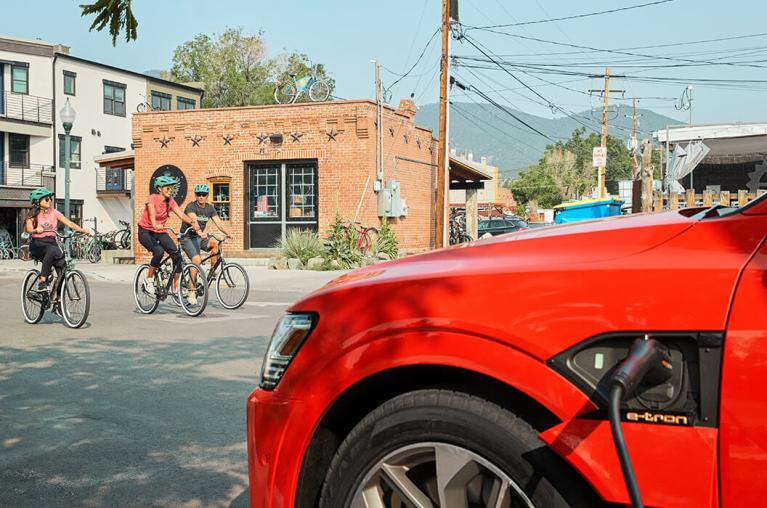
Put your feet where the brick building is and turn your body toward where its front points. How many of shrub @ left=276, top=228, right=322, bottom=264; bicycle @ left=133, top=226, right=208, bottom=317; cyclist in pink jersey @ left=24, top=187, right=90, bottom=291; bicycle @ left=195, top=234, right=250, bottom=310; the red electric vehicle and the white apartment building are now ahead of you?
5

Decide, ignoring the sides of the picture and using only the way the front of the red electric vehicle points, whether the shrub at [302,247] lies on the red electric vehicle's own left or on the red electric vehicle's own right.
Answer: on the red electric vehicle's own right

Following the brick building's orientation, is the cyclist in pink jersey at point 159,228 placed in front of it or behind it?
in front

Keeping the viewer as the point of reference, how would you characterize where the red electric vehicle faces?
facing to the left of the viewer

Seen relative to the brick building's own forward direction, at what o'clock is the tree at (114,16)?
The tree is roughly at 12 o'clock from the brick building.

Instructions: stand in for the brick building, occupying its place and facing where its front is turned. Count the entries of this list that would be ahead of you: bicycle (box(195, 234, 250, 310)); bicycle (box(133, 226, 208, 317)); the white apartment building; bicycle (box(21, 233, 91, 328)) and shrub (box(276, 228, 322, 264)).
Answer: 4

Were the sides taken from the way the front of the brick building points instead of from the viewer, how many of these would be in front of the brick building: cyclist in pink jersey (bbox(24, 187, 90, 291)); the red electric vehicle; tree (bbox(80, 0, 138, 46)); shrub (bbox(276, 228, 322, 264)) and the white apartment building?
4

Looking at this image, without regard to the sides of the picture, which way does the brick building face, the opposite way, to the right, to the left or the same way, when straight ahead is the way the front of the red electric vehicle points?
to the left

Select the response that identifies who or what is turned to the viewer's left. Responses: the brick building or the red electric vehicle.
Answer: the red electric vehicle

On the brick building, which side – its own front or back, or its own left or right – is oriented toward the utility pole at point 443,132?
left

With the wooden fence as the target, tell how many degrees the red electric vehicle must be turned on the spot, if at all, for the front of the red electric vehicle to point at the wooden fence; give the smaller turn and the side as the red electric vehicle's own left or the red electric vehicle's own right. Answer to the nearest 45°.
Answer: approximately 90° to the red electric vehicle's own right

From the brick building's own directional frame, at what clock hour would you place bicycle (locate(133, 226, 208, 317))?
The bicycle is roughly at 12 o'clock from the brick building.

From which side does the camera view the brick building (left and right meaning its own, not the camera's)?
front

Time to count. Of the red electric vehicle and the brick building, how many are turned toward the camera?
1

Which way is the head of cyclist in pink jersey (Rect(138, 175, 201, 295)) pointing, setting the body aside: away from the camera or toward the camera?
toward the camera

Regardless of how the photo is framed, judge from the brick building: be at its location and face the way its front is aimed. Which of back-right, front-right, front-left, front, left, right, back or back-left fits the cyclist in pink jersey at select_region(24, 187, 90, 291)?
front
